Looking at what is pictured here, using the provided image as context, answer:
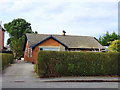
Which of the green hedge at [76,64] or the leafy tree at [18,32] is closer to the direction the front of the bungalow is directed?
the green hedge

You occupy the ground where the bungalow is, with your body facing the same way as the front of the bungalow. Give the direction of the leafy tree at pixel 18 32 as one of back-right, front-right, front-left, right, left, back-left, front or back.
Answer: back-right

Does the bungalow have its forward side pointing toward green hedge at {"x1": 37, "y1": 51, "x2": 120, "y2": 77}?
yes

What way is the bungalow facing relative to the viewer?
toward the camera
